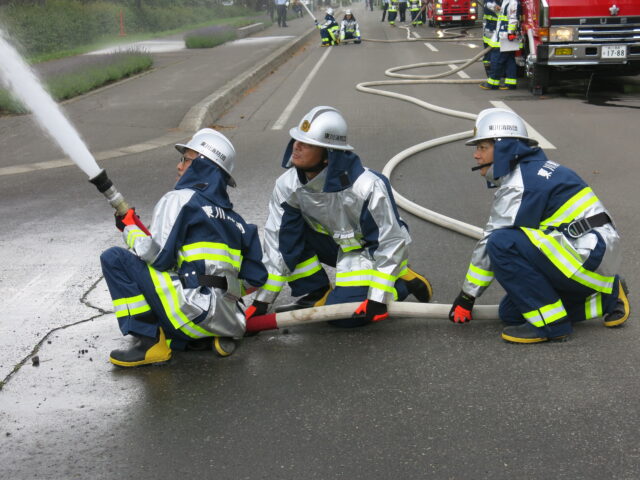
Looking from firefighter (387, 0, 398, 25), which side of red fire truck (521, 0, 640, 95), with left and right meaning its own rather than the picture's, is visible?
back

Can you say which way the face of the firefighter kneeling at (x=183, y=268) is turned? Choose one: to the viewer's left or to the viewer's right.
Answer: to the viewer's left

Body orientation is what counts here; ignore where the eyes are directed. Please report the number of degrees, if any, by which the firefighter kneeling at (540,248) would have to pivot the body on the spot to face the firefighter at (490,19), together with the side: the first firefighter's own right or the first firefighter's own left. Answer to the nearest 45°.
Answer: approximately 90° to the first firefighter's own right

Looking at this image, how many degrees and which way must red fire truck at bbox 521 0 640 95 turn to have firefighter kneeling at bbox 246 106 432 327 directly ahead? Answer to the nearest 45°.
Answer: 0° — it already faces them

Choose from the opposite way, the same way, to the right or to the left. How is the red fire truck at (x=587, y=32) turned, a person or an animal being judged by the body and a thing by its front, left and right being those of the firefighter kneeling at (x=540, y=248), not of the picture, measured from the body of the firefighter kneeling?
to the left

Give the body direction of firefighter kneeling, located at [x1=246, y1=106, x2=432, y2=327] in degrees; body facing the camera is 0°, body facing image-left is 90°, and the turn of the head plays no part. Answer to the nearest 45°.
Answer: approximately 45°

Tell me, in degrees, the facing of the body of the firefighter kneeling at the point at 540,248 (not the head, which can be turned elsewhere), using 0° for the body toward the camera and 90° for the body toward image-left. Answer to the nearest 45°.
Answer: approximately 90°

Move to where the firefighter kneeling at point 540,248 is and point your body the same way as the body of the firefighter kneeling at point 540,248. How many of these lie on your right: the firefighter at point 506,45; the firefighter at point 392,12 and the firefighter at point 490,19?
3

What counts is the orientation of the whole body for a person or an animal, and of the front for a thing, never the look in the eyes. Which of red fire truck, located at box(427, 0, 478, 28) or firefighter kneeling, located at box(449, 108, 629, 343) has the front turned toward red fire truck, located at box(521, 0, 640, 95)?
red fire truck, located at box(427, 0, 478, 28)

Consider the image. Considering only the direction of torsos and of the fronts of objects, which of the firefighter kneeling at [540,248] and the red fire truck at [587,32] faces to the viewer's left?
the firefighter kneeling

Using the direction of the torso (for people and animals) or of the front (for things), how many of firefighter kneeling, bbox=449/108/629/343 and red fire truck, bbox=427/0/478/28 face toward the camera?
1

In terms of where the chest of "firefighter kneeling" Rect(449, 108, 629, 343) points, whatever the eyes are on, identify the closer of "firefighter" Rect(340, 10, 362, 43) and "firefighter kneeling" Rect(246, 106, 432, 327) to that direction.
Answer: the firefighter kneeling

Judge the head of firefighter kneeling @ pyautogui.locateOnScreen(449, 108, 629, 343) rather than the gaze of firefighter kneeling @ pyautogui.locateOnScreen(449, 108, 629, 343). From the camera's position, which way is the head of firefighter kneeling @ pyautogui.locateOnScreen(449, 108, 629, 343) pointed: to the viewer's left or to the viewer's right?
to the viewer's left

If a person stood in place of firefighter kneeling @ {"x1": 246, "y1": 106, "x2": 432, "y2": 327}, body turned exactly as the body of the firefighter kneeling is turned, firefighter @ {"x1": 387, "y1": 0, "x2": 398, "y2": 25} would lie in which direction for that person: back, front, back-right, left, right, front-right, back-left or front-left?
back-right

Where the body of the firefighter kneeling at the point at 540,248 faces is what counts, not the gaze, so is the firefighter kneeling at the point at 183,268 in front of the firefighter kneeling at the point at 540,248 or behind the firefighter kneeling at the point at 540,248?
in front

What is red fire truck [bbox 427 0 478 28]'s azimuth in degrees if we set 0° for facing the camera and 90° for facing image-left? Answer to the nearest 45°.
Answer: approximately 0°
